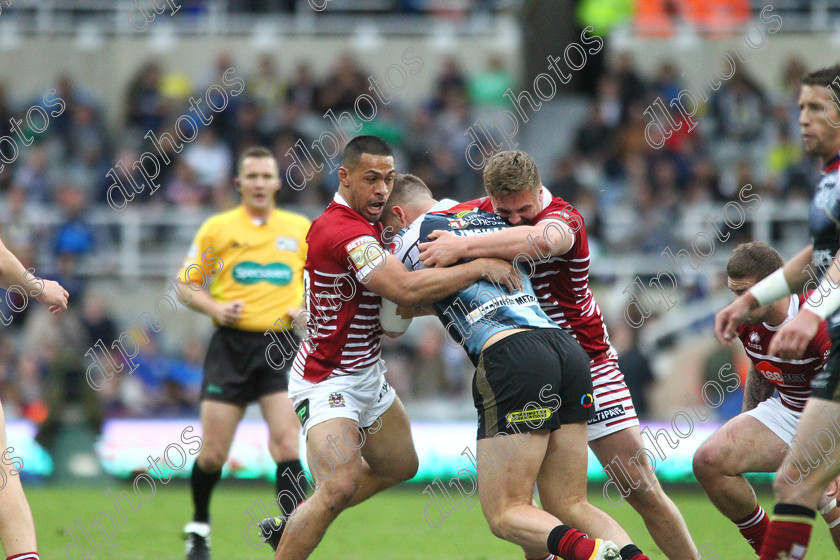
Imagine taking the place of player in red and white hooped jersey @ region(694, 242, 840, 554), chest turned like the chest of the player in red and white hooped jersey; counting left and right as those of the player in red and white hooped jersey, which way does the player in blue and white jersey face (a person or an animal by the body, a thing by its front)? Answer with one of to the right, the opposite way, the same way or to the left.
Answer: to the right

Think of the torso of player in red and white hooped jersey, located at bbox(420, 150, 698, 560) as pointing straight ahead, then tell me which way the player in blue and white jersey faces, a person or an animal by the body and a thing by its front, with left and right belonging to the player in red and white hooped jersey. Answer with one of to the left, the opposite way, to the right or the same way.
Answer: to the right

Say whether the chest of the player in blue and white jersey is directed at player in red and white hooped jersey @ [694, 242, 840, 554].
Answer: no

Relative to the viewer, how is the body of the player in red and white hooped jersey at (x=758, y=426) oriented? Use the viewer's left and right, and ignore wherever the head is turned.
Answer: facing the viewer and to the left of the viewer

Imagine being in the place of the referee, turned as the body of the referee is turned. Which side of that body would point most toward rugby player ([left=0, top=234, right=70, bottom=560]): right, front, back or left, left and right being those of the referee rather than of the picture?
front

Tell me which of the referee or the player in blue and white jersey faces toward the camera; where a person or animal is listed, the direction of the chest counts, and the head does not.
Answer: the referee

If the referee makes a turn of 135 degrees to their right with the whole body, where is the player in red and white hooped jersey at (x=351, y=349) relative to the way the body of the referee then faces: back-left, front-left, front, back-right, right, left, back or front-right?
back-left

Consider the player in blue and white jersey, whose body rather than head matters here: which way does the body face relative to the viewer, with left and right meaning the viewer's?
facing away from the viewer and to the left of the viewer

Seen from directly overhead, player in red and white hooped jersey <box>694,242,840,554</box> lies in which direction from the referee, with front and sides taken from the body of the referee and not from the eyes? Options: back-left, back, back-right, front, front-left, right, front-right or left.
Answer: front-left

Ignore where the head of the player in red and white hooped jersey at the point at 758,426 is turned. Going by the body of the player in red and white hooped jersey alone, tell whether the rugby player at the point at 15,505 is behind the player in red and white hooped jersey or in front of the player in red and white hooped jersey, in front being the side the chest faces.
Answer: in front

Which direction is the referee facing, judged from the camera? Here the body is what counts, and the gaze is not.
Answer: toward the camera

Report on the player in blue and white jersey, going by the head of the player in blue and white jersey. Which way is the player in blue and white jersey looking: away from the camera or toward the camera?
away from the camera

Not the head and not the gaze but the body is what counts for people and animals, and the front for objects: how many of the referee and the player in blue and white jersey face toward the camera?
1

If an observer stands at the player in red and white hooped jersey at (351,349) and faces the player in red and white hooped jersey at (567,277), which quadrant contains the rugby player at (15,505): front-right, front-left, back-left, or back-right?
back-right

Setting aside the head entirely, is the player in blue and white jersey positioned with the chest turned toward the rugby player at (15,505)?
no
